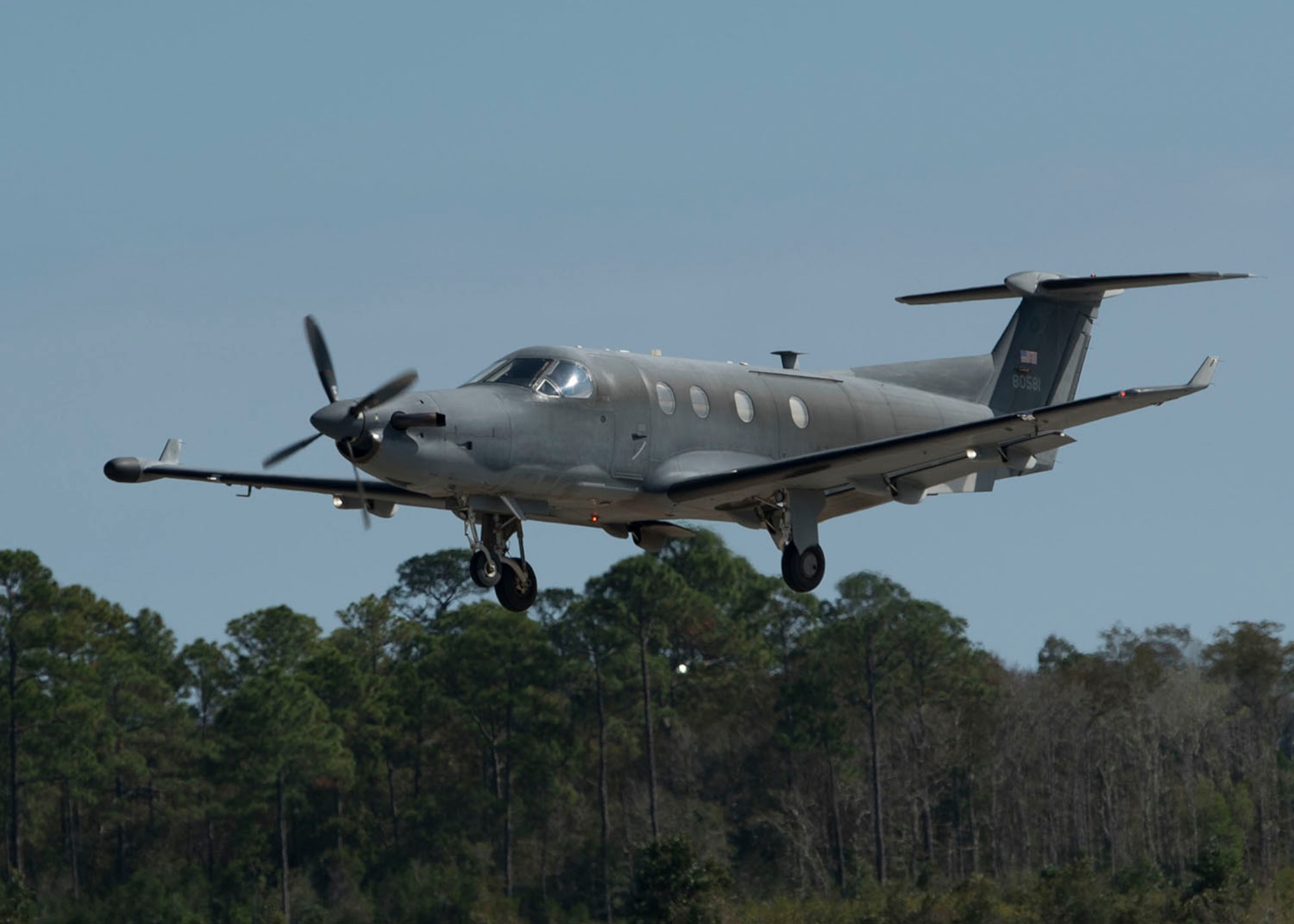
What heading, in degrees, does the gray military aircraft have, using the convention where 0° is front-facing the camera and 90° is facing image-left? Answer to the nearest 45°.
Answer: approximately 45°
